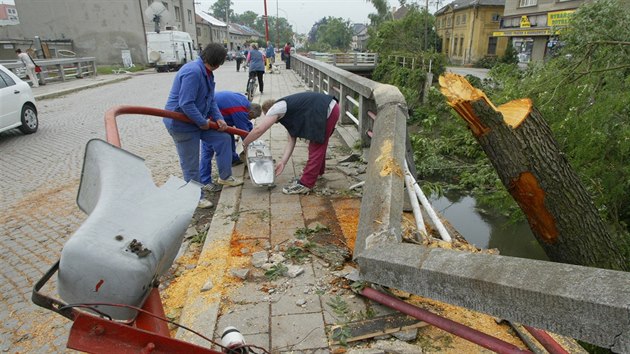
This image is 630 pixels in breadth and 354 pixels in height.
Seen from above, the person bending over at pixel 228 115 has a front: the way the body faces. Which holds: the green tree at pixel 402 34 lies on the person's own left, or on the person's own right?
on the person's own left

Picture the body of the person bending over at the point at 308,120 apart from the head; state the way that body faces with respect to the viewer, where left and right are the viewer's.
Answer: facing to the left of the viewer

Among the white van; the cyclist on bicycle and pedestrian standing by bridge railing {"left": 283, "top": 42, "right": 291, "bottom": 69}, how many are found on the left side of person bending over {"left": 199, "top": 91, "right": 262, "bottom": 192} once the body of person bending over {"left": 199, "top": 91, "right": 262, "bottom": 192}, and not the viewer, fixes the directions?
3

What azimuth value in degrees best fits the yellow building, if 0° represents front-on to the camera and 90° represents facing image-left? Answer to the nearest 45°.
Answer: approximately 45°

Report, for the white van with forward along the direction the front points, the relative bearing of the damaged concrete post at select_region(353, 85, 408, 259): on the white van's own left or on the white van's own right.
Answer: on the white van's own right

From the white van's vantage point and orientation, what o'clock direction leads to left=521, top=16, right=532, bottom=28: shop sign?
The shop sign is roughly at 2 o'clock from the white van.

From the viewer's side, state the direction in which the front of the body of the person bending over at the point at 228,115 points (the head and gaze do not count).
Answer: to the viewer's right

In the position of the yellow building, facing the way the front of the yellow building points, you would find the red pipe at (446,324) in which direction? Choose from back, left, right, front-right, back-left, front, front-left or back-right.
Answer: front-left

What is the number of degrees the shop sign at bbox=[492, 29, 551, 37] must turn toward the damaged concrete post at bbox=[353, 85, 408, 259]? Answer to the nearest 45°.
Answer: approximately 45° to its left

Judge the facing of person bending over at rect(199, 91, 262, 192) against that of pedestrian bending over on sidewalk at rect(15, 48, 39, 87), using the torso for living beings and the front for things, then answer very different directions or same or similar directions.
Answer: very different directions

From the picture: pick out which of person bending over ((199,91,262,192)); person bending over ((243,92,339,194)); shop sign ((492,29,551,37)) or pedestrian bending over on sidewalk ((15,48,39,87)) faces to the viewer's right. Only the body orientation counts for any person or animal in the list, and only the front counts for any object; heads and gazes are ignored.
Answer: person bending over ((199,91,262,192))
